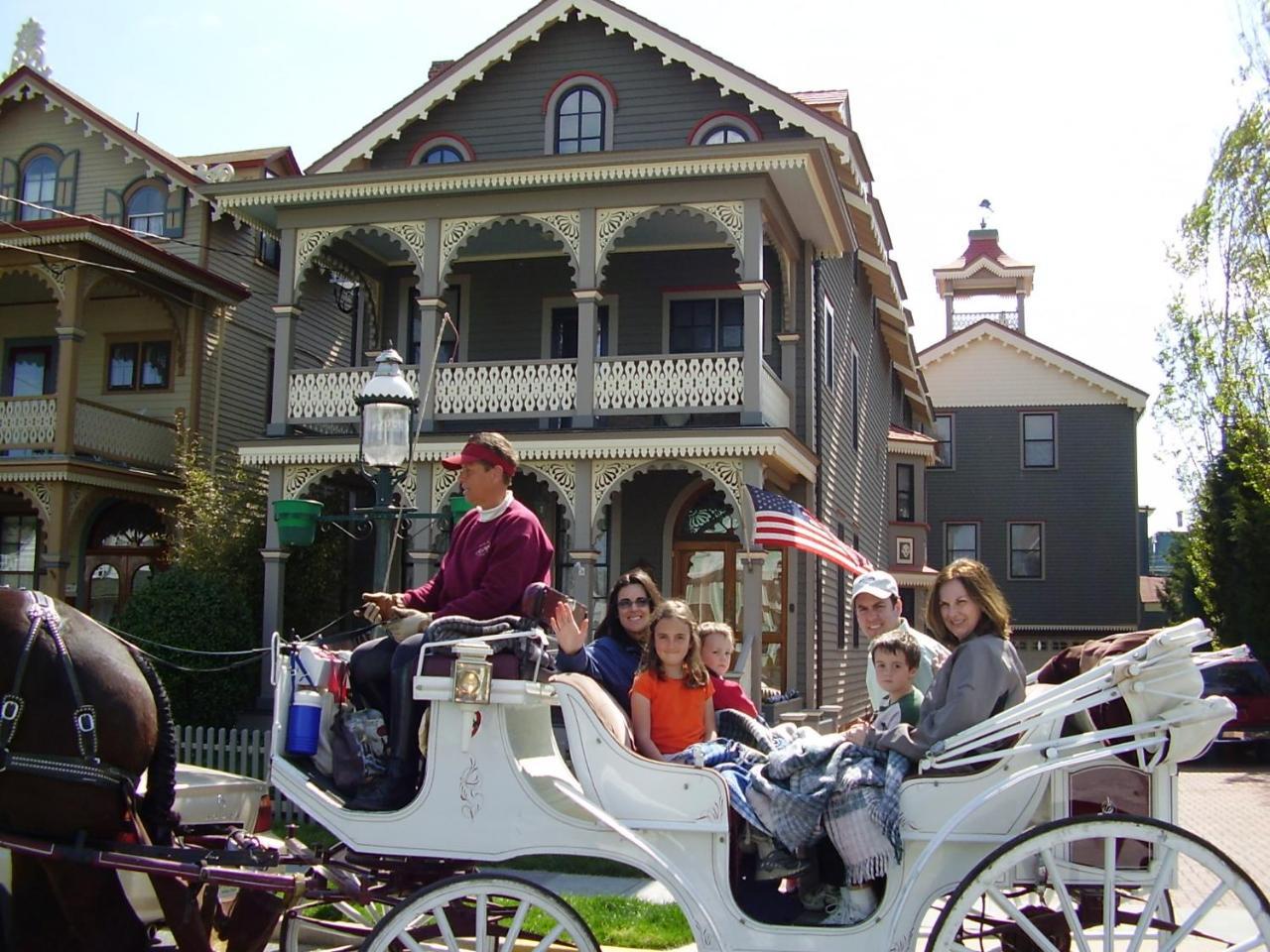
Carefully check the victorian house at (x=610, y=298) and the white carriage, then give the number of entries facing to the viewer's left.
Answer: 1

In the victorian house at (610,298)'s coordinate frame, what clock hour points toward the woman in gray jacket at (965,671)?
The woman in gray jacket is roughly at 12 o'clock from the victorian house.

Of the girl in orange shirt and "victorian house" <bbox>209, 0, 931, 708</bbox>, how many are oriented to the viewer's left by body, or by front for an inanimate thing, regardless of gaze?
0

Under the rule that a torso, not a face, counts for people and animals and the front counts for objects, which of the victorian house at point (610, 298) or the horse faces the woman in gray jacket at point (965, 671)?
the victorian house

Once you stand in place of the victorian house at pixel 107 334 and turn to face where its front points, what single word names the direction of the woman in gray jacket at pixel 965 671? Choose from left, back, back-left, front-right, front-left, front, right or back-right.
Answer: front-left

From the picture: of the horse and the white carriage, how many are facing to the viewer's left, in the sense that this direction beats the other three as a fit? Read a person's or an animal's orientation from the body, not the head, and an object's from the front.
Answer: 2

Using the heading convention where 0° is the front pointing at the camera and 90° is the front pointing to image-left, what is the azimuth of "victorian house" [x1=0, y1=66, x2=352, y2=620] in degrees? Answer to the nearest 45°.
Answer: approximately 45°

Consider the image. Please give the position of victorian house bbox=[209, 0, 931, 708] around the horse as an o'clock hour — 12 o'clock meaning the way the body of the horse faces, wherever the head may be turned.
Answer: The victorian house is roughly at 4 o'clock from the horse.

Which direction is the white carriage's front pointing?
to the viewer's left

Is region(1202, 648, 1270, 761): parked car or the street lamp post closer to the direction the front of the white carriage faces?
the street lamp post

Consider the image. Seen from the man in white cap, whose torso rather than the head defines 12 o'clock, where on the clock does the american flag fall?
The american flag is roughly at 4 o'clock from the man in white cap.

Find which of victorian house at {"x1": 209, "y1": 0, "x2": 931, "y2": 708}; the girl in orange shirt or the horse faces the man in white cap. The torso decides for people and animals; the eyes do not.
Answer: the victorian house

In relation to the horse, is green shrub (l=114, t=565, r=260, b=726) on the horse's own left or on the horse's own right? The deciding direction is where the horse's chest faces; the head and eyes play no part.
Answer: on the horse's own right

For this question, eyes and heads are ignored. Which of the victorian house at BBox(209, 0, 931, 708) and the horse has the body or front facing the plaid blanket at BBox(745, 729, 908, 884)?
the victorian house

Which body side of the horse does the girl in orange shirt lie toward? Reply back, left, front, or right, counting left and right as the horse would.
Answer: back

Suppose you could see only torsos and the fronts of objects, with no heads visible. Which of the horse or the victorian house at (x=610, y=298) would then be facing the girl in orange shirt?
the victorian house

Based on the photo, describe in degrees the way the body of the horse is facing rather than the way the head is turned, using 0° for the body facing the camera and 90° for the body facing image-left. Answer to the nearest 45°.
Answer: approximately 90°
